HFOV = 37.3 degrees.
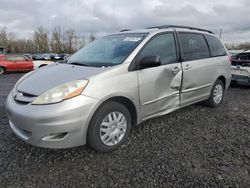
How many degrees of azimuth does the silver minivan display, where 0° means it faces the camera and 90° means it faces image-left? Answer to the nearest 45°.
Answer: approximately 45°
